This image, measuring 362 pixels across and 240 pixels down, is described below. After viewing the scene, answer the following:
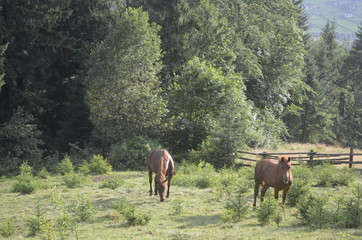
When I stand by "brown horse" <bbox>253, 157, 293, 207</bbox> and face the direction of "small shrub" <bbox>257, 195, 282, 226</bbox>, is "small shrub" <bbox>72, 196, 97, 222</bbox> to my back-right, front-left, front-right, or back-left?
front-right

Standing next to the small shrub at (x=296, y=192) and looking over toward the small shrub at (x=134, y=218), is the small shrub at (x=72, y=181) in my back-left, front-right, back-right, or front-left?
front-right

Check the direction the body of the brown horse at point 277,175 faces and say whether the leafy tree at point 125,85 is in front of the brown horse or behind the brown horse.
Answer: behind

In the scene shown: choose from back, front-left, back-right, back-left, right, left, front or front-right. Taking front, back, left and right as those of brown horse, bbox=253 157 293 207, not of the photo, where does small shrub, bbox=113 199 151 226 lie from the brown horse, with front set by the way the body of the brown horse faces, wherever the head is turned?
right

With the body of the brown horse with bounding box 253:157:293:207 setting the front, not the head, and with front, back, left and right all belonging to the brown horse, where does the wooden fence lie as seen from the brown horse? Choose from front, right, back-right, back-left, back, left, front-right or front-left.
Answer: back-left

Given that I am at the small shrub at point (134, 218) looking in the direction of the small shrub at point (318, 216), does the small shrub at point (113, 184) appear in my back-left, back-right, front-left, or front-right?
back-left

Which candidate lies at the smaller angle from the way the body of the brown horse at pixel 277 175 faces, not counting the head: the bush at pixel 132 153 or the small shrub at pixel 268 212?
the small shrub
